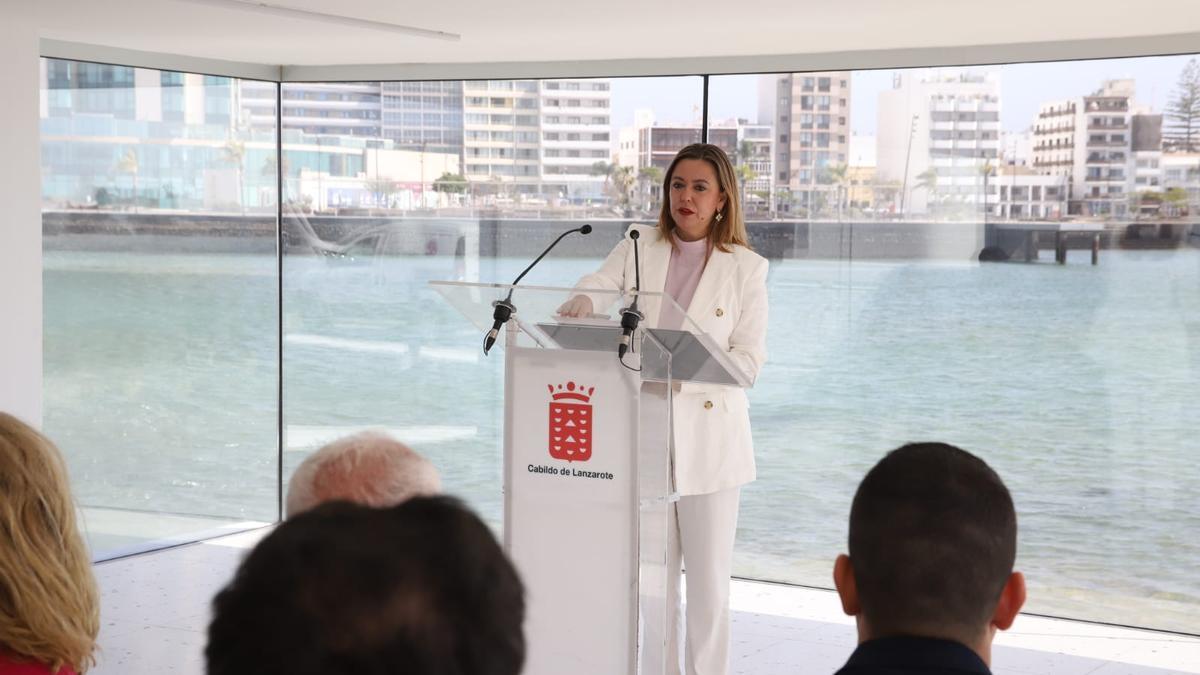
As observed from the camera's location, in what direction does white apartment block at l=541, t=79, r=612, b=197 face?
facing the viewer

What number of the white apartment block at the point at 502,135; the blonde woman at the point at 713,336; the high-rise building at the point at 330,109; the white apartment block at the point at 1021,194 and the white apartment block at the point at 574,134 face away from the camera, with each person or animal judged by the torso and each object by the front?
0

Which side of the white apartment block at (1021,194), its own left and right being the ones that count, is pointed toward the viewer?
front

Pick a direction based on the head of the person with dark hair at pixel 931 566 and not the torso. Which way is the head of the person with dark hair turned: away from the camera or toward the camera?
away from the camera

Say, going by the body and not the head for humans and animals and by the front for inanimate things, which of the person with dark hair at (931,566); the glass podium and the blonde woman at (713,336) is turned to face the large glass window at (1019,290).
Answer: the person with dark hair

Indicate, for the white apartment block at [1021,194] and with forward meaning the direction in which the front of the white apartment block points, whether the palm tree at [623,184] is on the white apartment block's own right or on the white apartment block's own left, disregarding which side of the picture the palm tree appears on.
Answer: on the white apartment block's own right

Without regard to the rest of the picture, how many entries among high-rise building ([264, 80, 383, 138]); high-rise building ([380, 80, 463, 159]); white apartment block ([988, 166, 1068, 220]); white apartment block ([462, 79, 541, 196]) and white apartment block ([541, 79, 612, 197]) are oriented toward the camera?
5

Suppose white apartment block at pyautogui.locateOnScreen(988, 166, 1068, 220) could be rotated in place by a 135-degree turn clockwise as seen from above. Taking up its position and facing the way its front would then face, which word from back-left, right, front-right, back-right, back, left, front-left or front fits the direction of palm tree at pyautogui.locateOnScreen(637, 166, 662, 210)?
front-left

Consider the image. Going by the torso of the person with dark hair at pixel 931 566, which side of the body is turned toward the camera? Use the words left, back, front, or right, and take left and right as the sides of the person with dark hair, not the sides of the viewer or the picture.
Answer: back

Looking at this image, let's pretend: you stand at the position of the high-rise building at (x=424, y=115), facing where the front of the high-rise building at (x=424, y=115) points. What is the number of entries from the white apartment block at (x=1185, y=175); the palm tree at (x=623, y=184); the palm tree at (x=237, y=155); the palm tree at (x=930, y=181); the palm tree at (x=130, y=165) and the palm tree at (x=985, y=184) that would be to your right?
2

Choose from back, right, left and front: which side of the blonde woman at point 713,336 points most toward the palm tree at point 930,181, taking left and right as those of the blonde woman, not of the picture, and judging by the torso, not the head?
back

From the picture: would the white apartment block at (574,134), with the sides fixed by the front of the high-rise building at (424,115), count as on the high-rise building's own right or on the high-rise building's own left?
on the high-rise building's own left

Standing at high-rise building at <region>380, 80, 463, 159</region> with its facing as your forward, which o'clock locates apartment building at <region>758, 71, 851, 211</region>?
The apartment building is roughly at 10 o'clock from the high-rise building.

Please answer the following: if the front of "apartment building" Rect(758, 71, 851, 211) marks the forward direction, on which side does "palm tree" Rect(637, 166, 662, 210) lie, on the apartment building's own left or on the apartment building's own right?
on the apartment building's own right
